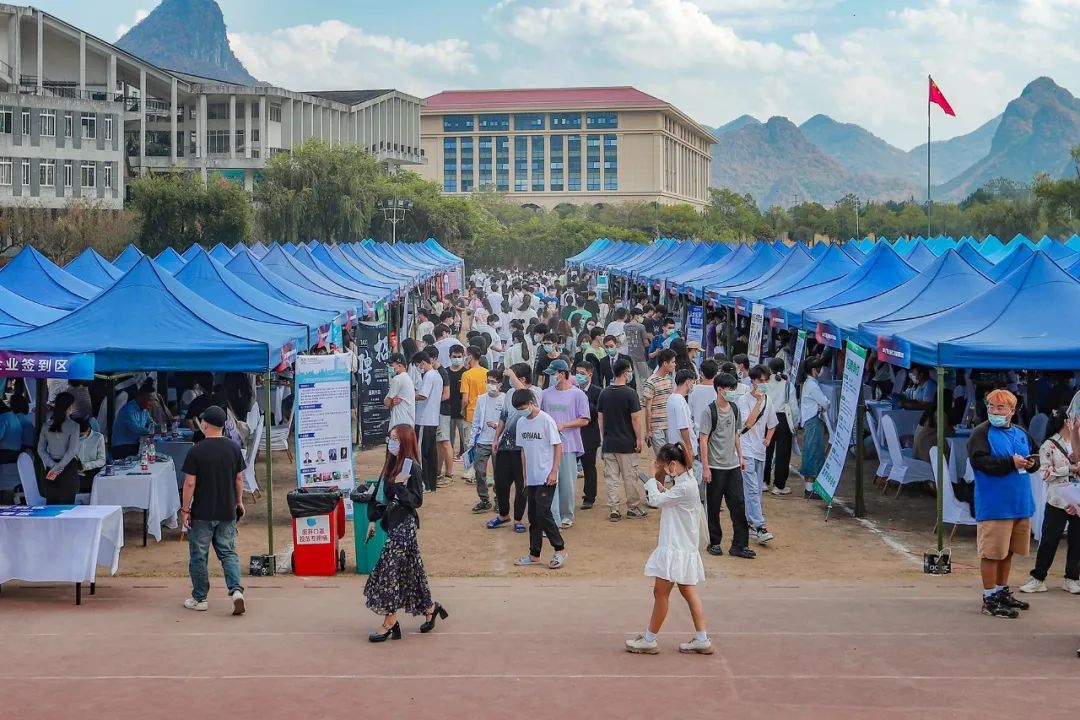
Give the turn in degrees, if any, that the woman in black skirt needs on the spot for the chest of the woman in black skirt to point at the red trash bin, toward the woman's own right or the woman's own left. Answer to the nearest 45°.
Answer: approximately 90° to the woman's own right

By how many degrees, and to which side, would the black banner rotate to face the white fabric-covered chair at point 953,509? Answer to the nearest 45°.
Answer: approximately 45° to its left

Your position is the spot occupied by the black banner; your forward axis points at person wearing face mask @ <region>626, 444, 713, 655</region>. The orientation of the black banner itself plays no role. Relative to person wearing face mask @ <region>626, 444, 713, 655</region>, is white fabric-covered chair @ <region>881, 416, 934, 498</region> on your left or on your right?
left
